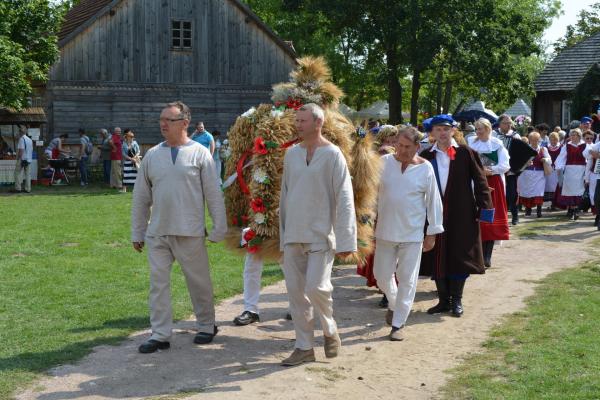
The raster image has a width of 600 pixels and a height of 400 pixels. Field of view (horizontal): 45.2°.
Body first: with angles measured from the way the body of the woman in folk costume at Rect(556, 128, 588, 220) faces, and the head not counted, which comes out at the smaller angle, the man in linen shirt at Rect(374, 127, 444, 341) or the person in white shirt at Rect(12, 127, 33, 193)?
the man in linen shirt

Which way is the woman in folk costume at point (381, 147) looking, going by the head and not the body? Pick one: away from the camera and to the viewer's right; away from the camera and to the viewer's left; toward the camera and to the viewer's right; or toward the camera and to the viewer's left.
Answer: toward the camera and to the viewer's left

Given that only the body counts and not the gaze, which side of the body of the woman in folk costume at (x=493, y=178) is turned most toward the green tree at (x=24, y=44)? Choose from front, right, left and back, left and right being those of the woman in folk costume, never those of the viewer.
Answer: right

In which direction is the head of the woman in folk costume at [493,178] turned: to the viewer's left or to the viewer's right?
to the viewer's left

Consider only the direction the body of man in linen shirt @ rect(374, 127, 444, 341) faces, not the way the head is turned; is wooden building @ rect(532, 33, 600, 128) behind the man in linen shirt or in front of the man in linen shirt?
behind

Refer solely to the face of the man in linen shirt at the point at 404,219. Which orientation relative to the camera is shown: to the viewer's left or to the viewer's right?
to the viewer's left

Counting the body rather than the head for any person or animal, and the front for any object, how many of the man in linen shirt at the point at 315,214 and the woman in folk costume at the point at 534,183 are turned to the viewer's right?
0
